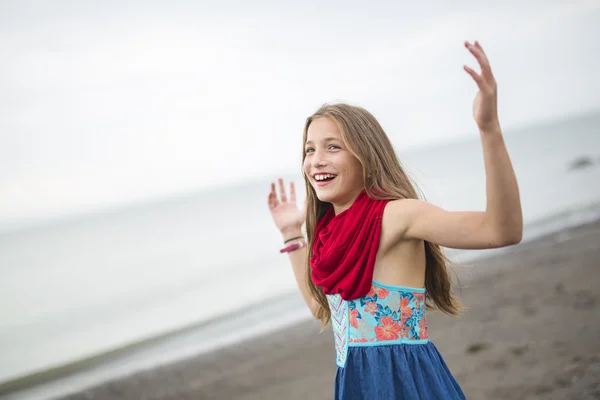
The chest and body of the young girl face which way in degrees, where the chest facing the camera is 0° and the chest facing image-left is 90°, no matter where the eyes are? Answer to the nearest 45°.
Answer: approximately 45°
